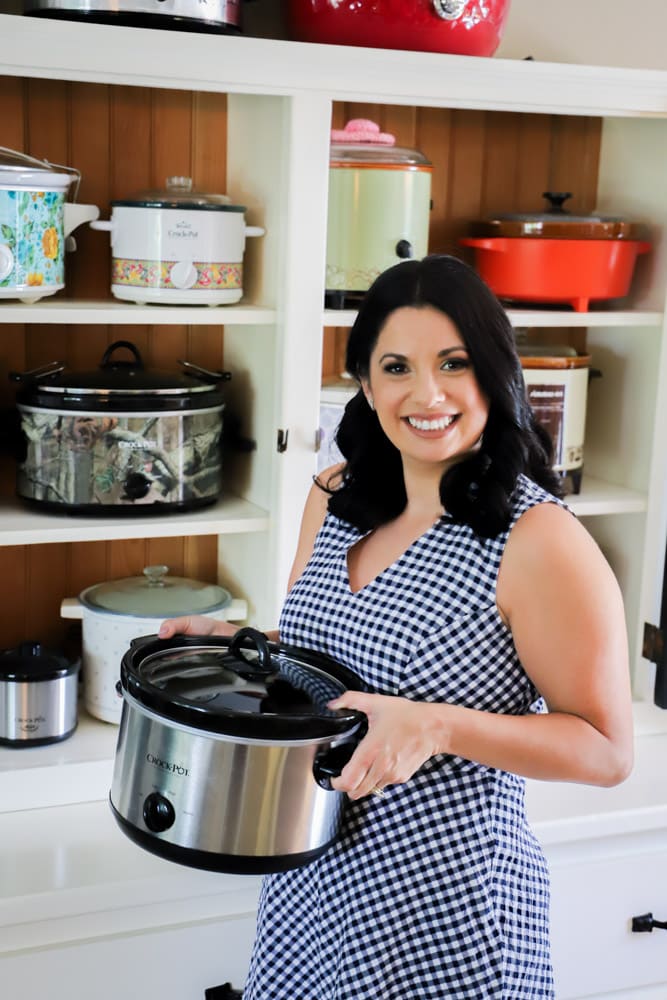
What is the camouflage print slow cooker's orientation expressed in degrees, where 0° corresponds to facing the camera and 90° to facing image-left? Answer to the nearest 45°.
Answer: approximately 0°

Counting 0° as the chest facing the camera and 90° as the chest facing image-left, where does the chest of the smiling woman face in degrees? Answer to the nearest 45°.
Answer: approximately 45°

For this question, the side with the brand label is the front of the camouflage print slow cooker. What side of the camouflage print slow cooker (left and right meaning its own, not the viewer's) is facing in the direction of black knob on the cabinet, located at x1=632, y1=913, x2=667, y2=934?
left

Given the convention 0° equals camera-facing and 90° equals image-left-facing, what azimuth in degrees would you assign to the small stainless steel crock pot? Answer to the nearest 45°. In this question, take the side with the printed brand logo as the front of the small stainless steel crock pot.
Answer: approximately 0°
